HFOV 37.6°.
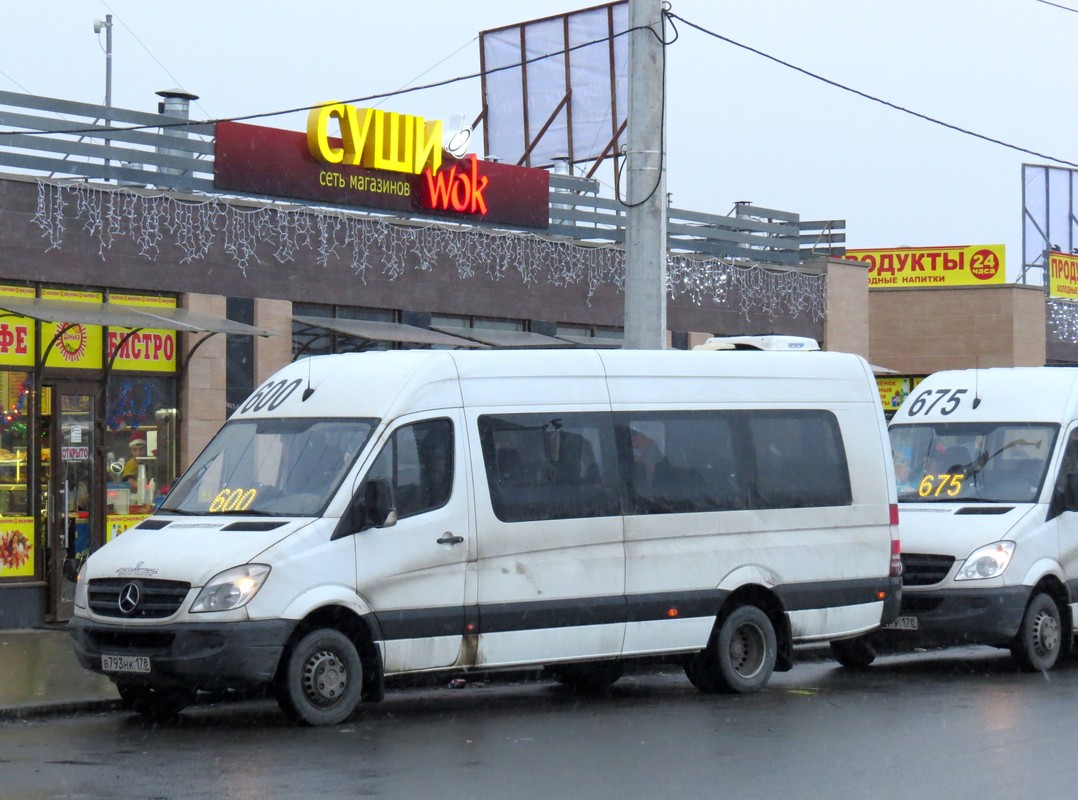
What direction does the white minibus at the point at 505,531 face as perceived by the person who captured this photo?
facing the viewer and to the left of the viewer

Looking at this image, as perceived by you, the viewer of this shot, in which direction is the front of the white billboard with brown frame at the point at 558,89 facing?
facing away from the viewer and to the right of the viewer

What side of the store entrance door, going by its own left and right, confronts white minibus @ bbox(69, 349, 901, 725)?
front

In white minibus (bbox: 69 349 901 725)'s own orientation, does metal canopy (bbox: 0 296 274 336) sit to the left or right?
on its right

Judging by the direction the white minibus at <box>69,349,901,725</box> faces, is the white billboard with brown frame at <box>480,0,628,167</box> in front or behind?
behind

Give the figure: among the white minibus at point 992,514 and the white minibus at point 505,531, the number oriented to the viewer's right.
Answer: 0

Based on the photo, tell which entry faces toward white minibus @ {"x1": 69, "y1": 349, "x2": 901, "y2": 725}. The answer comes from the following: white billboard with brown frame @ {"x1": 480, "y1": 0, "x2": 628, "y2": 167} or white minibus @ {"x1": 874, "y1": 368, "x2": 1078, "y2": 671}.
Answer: white minibus @ {"x1": 874, "y1": 368, "x2": 1078, "y2": 671}

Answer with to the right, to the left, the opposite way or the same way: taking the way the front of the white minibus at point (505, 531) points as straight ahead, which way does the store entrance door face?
to the left

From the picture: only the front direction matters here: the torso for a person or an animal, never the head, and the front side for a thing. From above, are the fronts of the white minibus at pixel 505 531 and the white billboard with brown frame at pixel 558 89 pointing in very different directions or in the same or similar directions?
very different directions

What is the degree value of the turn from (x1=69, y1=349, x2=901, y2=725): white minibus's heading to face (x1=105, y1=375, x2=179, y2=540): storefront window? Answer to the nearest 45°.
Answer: approximately 90° to its right

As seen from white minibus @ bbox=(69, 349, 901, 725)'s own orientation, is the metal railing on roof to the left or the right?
on its right

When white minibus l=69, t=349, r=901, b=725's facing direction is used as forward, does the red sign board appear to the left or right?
on its right

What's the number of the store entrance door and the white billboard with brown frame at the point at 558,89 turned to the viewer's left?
0

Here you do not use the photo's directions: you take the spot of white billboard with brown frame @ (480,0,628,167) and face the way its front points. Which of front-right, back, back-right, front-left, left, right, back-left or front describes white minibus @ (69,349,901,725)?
back-right

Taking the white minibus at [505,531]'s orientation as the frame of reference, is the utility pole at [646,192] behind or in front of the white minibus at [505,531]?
behind
